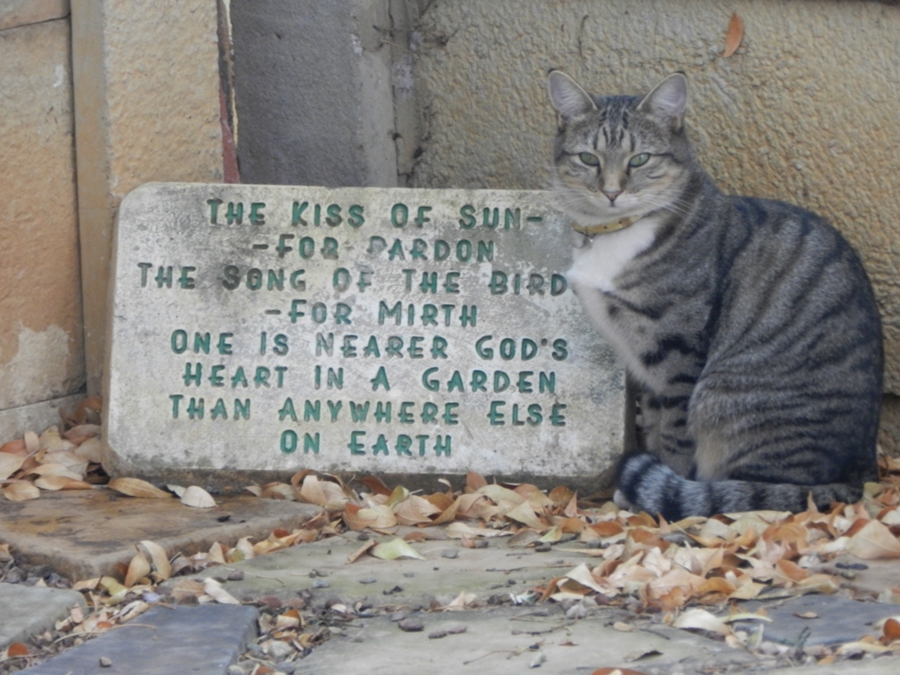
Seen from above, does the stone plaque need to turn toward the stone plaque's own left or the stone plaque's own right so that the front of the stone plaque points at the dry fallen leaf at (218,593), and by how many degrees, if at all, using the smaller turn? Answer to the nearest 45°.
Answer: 0° — it already faces it

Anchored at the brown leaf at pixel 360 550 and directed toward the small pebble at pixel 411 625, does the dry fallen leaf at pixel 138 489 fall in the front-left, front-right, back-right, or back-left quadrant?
back-right

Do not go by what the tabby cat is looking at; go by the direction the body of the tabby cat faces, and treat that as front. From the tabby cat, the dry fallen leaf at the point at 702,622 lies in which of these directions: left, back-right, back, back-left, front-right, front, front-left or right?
left

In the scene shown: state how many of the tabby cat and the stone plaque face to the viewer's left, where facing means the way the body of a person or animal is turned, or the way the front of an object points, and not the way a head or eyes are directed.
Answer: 1

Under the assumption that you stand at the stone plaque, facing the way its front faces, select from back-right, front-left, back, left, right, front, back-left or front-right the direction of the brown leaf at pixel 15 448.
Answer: right

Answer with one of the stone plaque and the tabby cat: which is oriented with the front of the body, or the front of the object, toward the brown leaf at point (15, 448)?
the tabby cat

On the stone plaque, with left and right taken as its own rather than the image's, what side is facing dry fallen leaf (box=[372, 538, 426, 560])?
front

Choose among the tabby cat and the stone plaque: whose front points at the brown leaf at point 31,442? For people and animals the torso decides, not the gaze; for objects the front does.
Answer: the tabby cat

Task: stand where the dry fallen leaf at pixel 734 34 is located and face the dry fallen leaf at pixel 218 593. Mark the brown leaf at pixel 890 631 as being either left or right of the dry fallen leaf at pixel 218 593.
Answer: left

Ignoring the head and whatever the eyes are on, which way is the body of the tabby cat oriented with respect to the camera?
to the viewer's left

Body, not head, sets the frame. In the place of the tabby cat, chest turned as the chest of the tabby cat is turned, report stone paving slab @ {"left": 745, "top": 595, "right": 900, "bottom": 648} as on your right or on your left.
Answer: on your left

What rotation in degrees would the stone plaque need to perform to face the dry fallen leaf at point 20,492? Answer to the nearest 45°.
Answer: approximately 90° to its right

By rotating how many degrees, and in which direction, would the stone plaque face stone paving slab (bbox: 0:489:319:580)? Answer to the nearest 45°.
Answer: approximately 45° to its right
